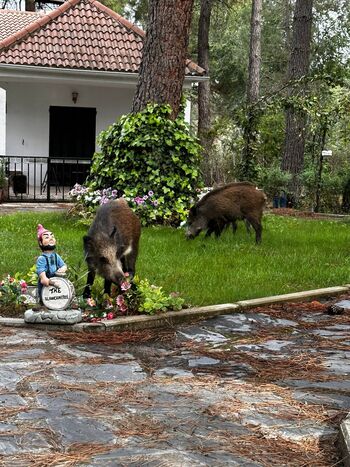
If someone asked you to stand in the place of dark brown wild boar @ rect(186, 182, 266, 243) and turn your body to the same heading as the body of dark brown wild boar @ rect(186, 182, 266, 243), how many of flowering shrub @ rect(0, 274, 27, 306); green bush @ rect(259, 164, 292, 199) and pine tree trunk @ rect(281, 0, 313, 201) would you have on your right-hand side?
2

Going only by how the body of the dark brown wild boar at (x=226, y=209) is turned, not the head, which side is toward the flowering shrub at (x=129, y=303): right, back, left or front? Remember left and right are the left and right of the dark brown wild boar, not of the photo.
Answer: left

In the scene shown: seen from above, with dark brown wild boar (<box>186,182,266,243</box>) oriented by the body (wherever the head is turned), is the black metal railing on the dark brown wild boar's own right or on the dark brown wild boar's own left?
on the dark brown wild boar's own right

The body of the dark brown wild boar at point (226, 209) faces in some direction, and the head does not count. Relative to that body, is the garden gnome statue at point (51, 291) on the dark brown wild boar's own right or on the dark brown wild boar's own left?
on the dark brown wild boar's own left

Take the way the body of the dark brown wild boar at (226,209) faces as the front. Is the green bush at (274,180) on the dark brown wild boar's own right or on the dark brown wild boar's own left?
on the dark brown wild boar's own right

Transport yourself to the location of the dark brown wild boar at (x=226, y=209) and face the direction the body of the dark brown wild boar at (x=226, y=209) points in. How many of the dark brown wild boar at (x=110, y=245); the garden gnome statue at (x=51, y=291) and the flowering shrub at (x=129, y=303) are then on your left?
3

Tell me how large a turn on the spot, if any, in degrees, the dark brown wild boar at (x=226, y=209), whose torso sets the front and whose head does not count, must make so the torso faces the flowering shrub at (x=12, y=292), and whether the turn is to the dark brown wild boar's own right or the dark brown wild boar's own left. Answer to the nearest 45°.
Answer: approximately 90° to the dark brown wild boar's own left

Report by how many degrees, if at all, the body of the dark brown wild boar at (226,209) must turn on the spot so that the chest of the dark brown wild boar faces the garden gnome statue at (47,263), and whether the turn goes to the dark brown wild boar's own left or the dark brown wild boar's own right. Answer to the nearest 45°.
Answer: approximately 90° to the dark brown wild boar's own left

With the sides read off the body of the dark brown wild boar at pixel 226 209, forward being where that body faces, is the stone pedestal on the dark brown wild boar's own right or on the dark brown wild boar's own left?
on the dark brown wild boar's own left

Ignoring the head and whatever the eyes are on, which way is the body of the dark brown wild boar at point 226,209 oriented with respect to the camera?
to the viewer's left
